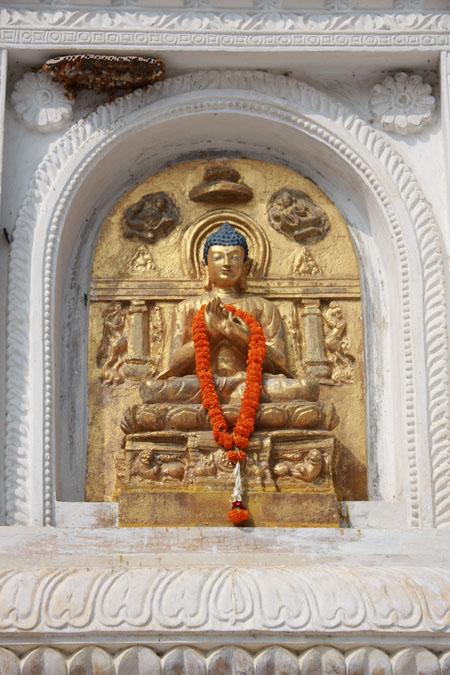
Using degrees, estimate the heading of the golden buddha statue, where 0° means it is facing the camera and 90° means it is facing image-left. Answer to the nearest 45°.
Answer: approximately 0°
